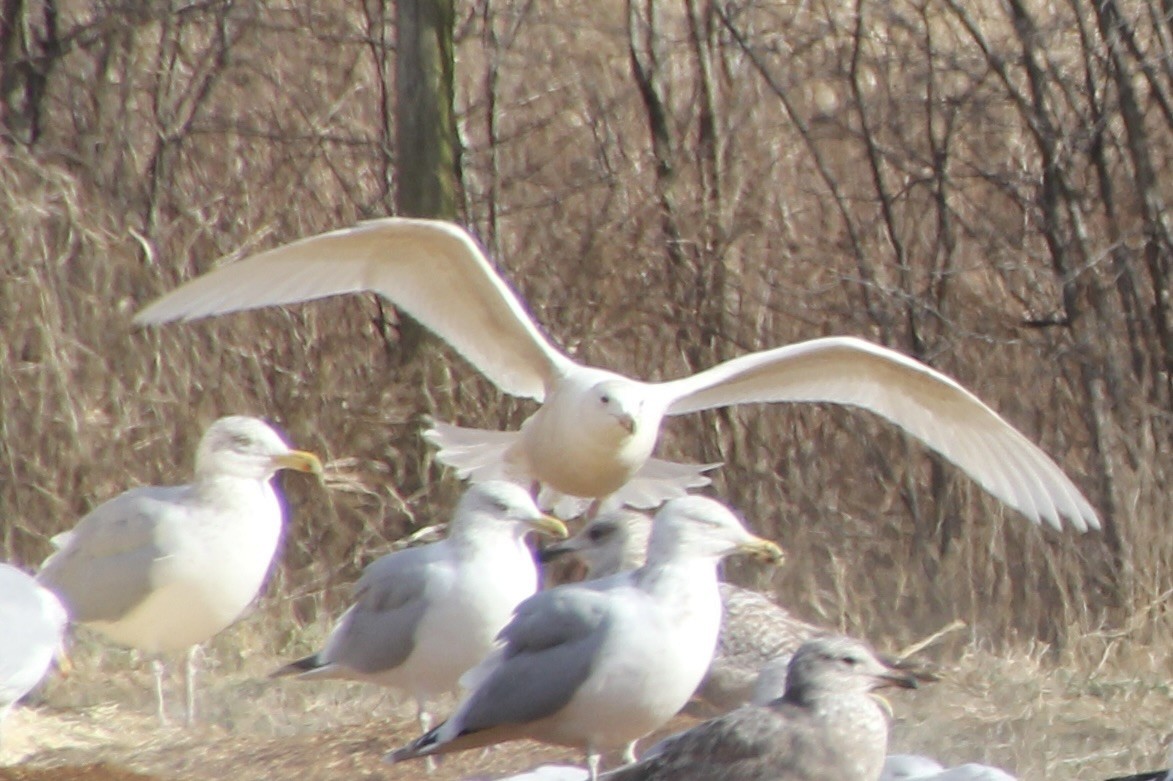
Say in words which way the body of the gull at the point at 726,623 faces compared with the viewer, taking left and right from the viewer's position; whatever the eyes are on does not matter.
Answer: facing to the left of the viewer

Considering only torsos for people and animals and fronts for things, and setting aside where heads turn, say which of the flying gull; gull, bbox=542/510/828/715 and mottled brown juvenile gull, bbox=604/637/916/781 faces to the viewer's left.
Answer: the gull

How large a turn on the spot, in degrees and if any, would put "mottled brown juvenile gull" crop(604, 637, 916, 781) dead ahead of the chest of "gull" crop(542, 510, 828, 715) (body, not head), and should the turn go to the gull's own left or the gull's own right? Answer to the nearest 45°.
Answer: approximately 90° to the gull's own left

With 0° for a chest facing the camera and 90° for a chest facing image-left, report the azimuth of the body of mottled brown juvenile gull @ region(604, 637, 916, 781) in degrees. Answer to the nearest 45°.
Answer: approximately 270°

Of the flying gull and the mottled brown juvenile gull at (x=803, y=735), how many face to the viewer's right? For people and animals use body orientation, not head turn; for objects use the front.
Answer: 1

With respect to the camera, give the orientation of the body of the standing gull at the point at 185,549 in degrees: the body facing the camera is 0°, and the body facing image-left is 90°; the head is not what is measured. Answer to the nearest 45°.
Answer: approximately 315°
